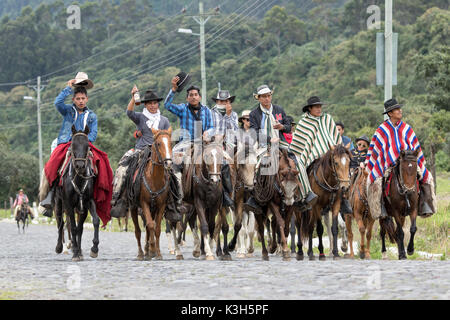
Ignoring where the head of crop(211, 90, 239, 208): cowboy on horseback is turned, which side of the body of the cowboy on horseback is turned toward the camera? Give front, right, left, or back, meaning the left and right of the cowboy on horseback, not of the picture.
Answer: front

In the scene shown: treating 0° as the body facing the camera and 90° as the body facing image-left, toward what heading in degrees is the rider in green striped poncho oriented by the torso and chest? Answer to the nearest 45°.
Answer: approximately 315°

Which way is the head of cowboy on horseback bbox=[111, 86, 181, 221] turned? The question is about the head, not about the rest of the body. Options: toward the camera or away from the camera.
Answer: toward the camera

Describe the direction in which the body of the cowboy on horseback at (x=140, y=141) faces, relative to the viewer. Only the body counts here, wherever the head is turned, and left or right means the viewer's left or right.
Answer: facing the viewer

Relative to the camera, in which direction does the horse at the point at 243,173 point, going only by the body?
toward the camera
